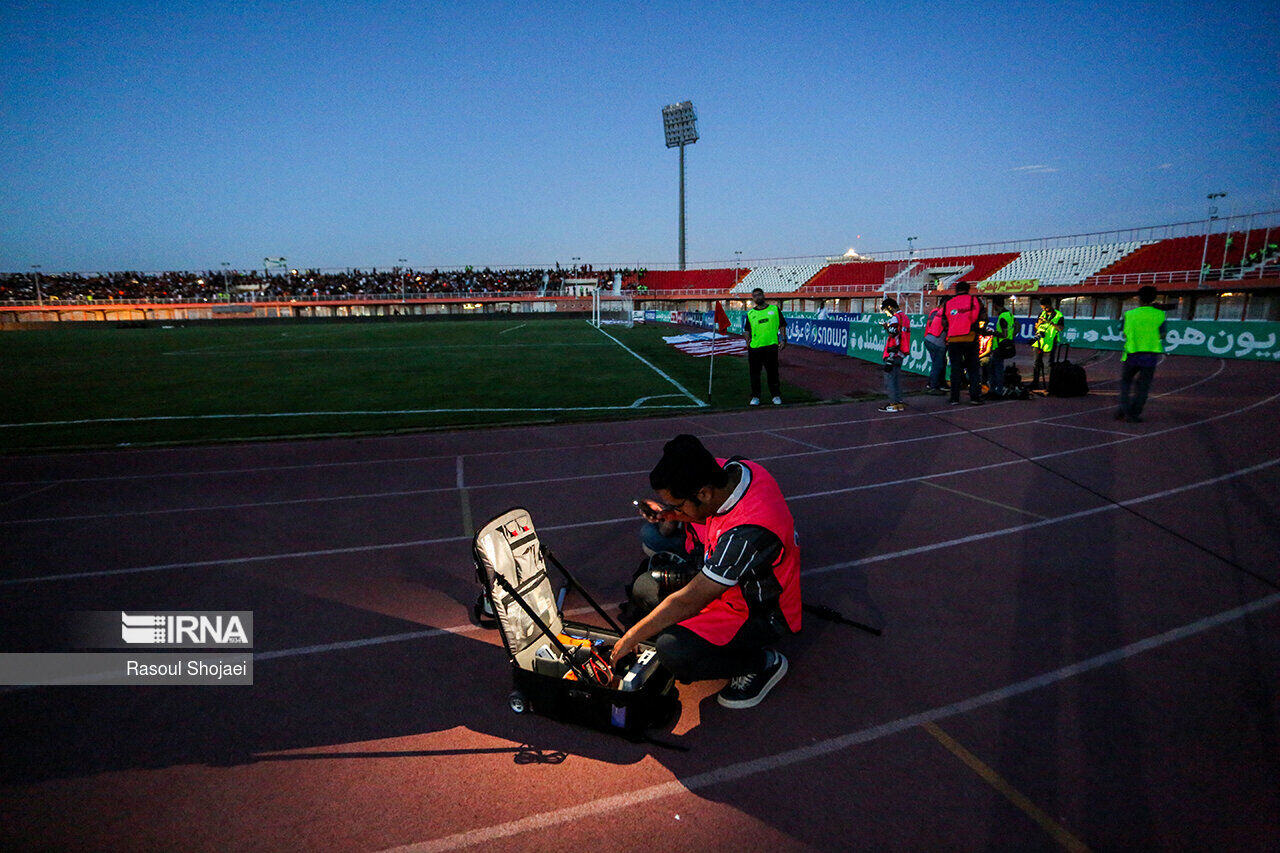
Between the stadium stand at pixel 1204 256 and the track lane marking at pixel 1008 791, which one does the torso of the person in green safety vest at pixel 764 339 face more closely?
the track lane marking

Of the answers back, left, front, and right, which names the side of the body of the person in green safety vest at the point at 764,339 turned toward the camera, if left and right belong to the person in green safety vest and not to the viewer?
front

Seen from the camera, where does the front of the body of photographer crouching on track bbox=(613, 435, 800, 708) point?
to the viewer's left

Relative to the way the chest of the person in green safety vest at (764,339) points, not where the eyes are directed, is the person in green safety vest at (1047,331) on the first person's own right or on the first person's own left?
on the first person's own left

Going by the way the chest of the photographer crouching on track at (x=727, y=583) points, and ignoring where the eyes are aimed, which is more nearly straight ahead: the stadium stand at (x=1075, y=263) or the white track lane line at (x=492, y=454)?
the white track lane line

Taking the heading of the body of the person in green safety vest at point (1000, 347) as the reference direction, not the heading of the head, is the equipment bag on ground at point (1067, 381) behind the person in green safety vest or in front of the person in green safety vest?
behind

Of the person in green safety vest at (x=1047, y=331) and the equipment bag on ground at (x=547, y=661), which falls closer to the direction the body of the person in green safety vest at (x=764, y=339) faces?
the equipment bag on ground

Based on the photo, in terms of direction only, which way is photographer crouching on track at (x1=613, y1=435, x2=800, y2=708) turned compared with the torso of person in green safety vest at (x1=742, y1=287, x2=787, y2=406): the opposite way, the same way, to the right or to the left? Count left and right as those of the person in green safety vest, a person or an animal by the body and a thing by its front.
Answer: to the right
